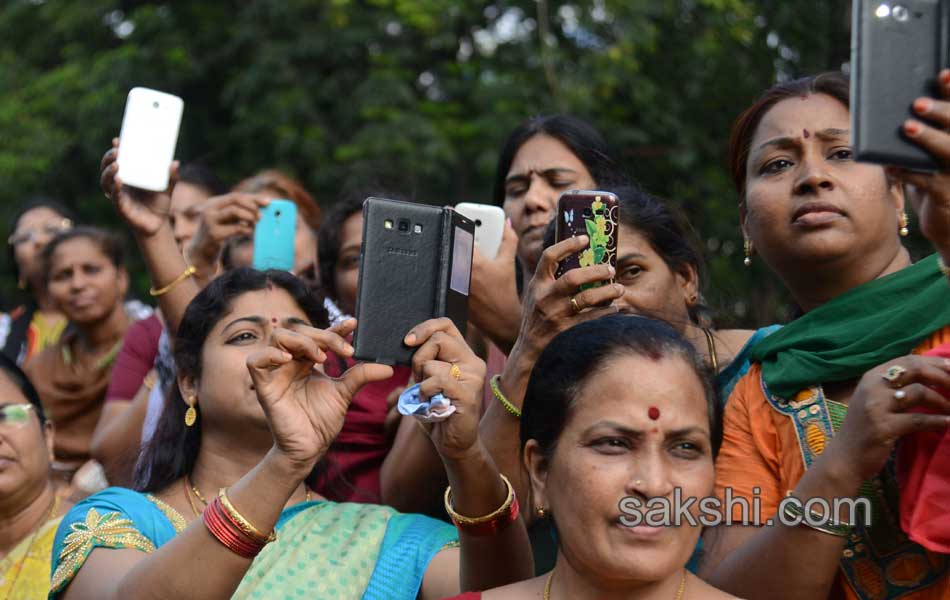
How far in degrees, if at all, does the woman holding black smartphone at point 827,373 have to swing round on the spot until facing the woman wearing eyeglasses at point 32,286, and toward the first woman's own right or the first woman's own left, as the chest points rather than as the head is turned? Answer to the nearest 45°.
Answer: approximately 135° to the first woman's own right

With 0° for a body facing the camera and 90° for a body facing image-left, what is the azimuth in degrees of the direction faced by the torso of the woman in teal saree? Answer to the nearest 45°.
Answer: approximately 315°

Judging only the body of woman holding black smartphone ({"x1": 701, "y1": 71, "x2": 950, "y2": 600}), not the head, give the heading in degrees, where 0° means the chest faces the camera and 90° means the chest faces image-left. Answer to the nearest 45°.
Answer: approximately 0°

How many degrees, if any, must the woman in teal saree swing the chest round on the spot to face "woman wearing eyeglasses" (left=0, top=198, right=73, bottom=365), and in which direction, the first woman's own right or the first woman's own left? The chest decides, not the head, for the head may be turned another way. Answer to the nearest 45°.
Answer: approximately 180°

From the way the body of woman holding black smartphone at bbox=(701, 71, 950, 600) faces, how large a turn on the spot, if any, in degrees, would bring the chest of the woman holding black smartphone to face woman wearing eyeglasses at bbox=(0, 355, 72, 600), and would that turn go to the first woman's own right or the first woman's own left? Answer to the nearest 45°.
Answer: approximately 90° to the first woman's own right
